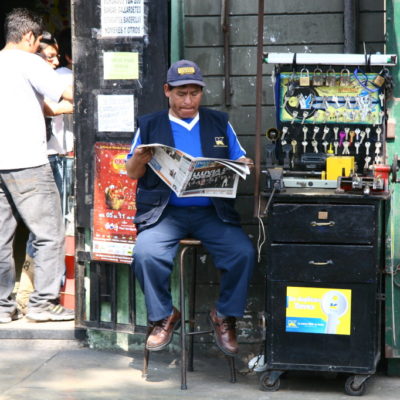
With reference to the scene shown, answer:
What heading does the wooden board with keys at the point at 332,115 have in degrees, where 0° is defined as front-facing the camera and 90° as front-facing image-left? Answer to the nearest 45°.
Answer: approximately 0°

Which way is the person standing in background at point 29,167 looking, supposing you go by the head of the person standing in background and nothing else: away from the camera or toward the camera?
away from the camera

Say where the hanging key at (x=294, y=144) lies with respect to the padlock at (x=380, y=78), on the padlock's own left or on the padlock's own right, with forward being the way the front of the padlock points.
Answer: on the padlock's own right

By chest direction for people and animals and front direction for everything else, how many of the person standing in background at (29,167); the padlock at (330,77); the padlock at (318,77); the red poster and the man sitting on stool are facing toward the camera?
4

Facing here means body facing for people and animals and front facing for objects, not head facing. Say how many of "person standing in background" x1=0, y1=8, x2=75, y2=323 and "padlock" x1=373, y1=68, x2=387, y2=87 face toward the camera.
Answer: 1

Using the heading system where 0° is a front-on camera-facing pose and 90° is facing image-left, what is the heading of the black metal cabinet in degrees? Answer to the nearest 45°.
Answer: approximately 0°

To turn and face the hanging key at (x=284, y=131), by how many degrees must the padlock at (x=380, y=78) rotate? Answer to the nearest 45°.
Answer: approximately 90° to its right
